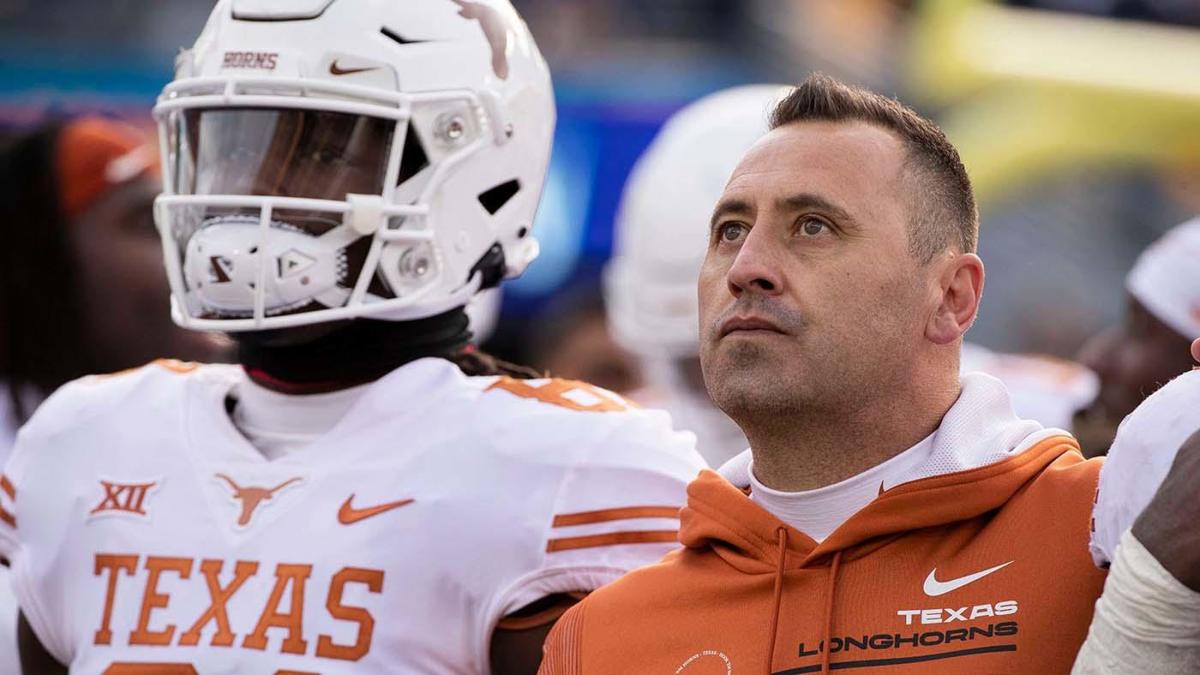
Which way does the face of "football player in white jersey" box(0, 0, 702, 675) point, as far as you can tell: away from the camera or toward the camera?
toward the camera

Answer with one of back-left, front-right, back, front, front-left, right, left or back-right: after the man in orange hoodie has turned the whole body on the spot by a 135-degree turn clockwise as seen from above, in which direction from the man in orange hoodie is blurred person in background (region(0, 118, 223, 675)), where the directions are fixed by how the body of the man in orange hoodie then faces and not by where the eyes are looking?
front-left

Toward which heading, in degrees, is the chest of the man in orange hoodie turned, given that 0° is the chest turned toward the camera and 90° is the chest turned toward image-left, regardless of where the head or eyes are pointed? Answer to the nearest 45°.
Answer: approximately 45°

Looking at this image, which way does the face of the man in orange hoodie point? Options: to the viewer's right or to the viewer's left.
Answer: to the viewer's left

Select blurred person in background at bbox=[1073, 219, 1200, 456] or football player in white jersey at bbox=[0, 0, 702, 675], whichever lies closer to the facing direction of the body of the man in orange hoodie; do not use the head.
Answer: the football player in white jersey

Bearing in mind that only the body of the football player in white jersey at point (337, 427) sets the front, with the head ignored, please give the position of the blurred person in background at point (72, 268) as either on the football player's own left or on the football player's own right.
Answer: on the football player's own right
